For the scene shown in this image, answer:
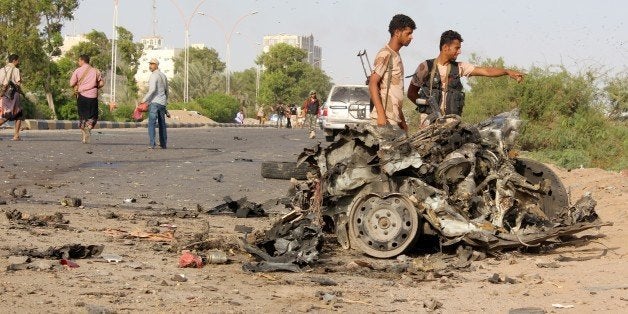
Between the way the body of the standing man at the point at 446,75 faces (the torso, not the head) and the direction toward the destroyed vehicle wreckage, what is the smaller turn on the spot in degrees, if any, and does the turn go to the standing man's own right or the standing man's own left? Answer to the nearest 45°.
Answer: approximately 45° to the standing man's own right

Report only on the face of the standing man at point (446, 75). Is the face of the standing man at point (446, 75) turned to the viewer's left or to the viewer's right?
to the viewer's right

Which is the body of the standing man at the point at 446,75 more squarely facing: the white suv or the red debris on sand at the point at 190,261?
the red debris on sand

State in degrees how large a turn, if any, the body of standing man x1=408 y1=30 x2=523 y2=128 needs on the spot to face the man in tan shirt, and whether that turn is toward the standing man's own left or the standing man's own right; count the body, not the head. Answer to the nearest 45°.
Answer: approximately 90° to the standing man's own right

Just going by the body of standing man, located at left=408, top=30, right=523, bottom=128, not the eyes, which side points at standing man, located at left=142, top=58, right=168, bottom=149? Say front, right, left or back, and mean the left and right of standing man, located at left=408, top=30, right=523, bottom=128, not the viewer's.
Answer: back

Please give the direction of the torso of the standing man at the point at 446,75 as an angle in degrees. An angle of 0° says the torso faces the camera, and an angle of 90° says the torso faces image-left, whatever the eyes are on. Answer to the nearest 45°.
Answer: approximately 315°

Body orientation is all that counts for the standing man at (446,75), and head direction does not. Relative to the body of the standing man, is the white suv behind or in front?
behind

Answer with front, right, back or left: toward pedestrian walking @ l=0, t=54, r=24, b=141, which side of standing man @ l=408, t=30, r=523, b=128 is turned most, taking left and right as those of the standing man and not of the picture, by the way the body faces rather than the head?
back
